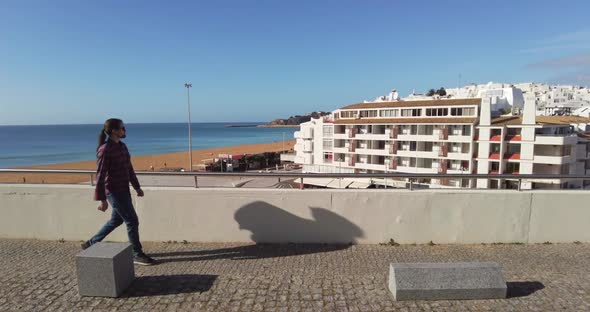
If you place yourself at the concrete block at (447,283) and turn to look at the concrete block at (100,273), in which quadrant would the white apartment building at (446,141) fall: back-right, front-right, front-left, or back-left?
back-right

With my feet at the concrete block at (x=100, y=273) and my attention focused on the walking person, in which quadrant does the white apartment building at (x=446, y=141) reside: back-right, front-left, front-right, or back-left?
front-right

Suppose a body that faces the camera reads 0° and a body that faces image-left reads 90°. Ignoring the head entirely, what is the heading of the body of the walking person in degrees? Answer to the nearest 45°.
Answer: approximately 270°

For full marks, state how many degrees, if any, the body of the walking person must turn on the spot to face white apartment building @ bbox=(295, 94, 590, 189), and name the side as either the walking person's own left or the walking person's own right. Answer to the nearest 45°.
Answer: approximately 45° to the walking person's own left

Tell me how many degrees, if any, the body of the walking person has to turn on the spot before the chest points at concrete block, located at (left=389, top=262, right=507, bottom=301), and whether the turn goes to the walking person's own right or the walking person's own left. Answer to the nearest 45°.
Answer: approximately 45° to the walking person's own right
